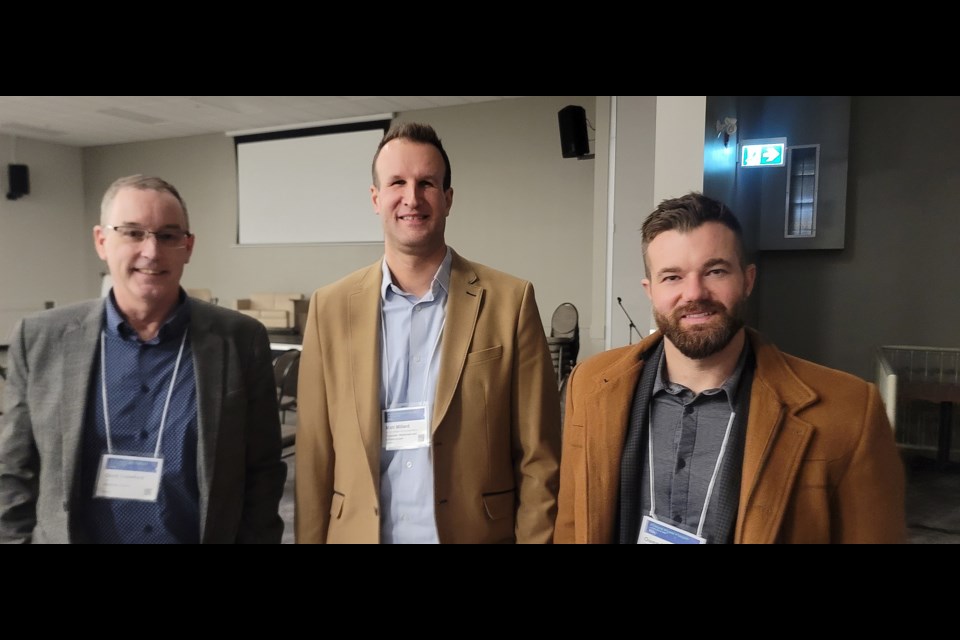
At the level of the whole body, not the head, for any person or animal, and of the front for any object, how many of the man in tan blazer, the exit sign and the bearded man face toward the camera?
3

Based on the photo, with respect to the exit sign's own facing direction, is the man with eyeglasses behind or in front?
in front

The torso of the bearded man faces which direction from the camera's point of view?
toward the camera

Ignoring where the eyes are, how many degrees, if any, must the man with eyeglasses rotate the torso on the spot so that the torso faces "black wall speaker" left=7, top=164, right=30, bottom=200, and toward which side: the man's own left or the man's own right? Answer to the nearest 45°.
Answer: approximately 180°

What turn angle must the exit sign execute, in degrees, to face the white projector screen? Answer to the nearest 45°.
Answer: approximately 135° to its right

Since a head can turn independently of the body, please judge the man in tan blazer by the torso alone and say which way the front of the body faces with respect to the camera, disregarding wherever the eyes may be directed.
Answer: toward the camera

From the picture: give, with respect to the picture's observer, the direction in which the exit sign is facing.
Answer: facing the viewer

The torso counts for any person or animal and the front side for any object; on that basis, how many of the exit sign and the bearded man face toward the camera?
2
